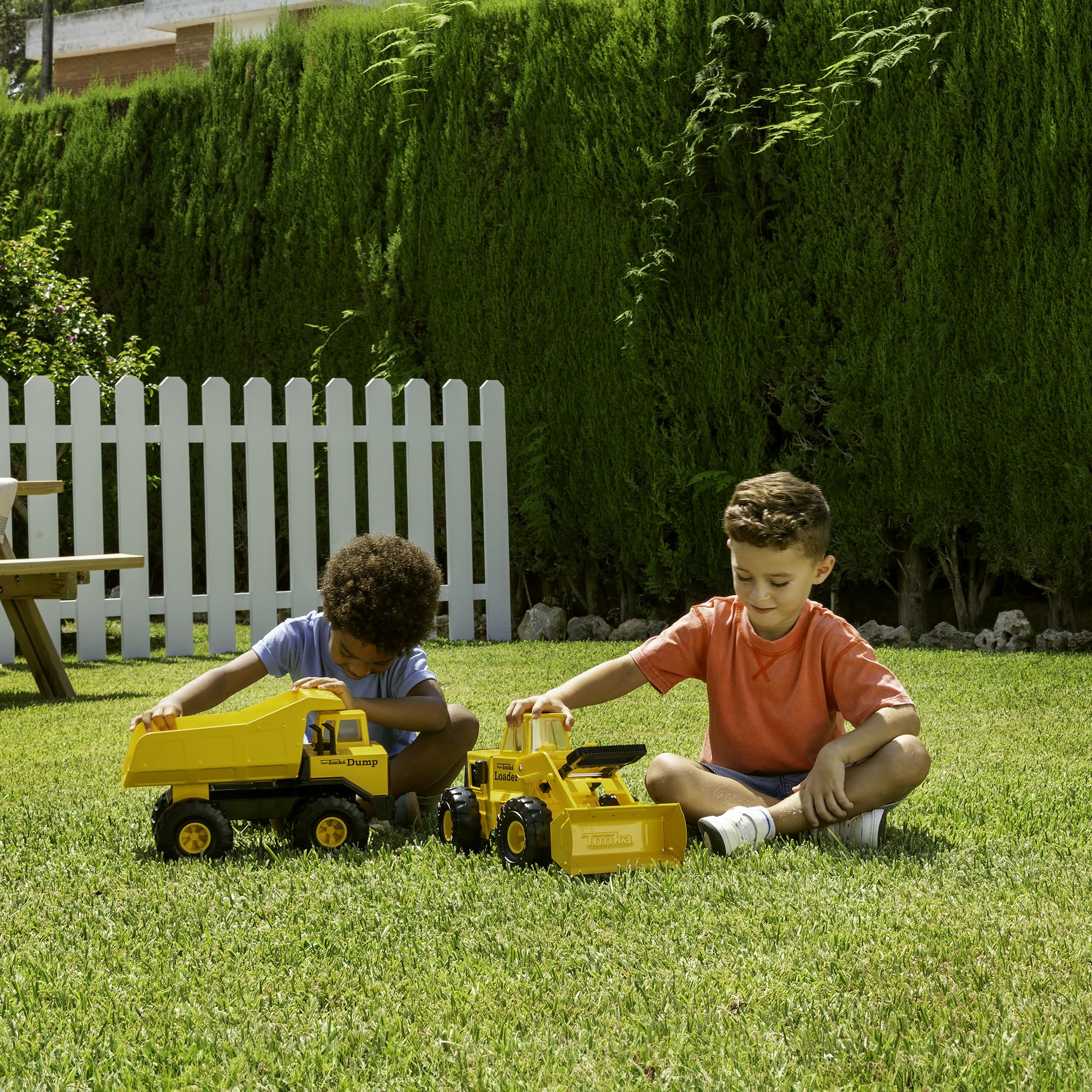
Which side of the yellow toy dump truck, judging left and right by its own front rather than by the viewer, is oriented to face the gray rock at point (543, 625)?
left

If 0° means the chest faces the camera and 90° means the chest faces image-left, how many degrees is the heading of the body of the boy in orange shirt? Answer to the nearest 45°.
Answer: approximately 0°

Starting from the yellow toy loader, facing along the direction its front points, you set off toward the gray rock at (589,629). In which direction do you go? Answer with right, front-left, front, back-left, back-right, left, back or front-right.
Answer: back-left

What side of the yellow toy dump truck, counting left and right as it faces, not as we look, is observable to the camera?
right

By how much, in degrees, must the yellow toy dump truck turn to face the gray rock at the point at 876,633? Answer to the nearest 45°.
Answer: approximately 45° to its left

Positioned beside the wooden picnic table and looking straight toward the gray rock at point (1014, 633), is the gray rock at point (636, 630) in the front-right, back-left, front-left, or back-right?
front-left

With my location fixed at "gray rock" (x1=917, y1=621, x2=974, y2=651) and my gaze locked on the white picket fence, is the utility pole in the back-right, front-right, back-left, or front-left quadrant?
front-right

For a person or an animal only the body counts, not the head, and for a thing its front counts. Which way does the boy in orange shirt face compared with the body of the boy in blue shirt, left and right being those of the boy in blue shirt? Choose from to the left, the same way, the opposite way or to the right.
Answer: the same way

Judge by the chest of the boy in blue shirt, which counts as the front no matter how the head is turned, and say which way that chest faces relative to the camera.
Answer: toward the camera

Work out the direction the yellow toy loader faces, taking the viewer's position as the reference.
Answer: facing the viewer and to the right of the viewer

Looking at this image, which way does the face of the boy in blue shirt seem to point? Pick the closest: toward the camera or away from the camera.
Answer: toward the camera
